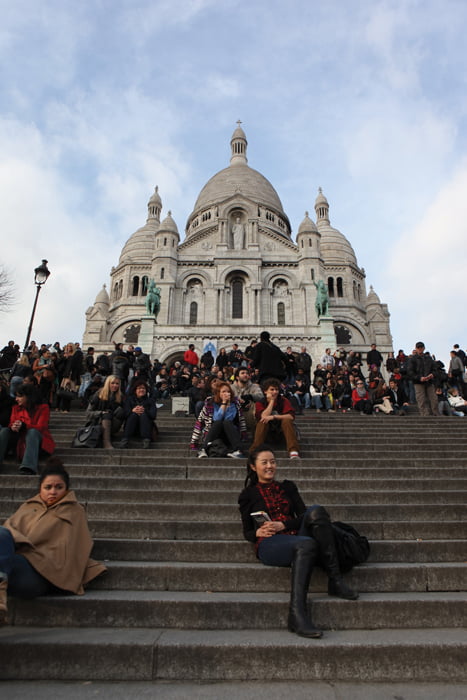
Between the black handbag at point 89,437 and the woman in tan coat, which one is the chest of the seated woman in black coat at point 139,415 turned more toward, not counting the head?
the woman in tan coat

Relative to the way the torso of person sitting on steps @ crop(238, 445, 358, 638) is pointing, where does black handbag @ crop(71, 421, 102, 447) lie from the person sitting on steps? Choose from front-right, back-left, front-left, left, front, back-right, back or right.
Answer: back

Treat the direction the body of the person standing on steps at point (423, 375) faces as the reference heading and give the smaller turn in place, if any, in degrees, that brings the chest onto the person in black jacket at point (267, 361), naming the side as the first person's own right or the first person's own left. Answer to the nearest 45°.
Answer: approximately 45° to the first person's own right

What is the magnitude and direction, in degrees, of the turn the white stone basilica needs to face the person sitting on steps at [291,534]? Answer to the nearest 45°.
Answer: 0° — it already faces them

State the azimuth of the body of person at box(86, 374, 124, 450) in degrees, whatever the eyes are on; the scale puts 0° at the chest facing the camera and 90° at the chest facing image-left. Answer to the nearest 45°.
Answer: approximately 0°

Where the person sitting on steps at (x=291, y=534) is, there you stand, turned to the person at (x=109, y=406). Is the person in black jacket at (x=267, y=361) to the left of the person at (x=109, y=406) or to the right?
right

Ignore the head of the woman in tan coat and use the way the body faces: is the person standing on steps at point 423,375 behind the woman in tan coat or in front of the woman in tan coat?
behind

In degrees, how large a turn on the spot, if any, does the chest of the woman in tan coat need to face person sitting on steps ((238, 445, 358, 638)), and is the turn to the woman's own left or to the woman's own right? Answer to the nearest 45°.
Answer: approximately 135° to the woman's own left

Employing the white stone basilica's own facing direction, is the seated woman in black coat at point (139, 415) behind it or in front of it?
in front
